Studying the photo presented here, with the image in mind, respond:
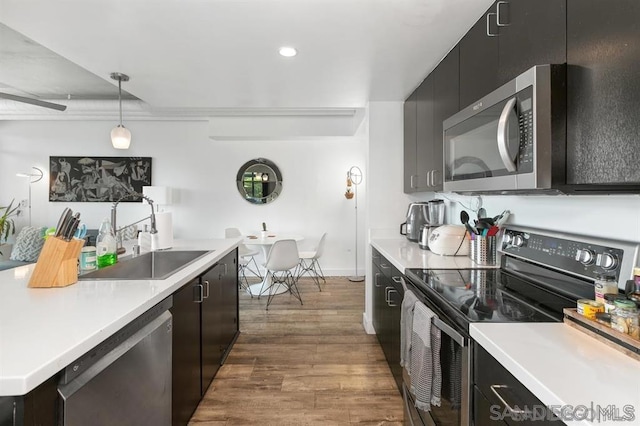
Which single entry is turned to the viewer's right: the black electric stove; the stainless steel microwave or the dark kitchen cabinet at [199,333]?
the dark kitchen cabinet

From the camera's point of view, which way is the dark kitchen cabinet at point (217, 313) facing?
to the viewer's right

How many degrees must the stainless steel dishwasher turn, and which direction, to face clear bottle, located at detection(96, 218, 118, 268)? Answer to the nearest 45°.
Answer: approximately 135° to its left

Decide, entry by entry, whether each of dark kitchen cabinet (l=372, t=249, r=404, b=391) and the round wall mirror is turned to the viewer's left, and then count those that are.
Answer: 1

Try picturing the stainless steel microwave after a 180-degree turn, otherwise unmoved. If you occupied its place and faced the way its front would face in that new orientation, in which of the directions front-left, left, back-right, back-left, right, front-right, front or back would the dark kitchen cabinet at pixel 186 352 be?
back-left

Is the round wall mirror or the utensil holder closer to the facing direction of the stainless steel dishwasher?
the utensil holder

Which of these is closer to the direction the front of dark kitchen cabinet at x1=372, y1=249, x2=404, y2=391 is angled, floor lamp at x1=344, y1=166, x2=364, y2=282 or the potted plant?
the potted plant

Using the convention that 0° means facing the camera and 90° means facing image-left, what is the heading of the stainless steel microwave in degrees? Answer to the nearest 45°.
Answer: approximately 45°

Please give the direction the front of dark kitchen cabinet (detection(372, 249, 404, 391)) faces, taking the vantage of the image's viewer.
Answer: facing to the left of the viewer

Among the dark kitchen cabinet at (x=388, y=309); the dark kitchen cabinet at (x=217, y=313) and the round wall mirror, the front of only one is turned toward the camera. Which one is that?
the round wall mirror

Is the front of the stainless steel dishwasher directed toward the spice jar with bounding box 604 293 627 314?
yes

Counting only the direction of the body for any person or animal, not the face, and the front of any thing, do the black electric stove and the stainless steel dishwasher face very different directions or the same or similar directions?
very different directions

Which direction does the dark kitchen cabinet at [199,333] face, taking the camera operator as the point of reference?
facing to the right of the viewer
